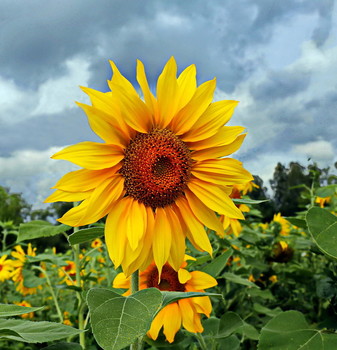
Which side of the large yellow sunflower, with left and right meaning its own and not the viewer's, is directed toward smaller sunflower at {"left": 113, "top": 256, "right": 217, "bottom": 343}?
back

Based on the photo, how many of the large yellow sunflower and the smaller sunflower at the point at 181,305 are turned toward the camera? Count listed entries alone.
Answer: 2

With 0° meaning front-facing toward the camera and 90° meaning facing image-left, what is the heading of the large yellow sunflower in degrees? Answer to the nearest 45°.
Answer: approximately 0°

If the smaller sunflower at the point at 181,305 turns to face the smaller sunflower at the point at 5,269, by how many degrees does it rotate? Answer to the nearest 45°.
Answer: approximately 135° to its right

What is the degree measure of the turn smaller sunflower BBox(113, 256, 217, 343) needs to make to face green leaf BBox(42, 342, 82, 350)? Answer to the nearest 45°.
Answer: approximately 45° to its right

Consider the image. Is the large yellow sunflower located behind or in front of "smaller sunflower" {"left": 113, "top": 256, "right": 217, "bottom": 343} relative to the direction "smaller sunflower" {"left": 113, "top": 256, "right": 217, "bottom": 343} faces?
in front
